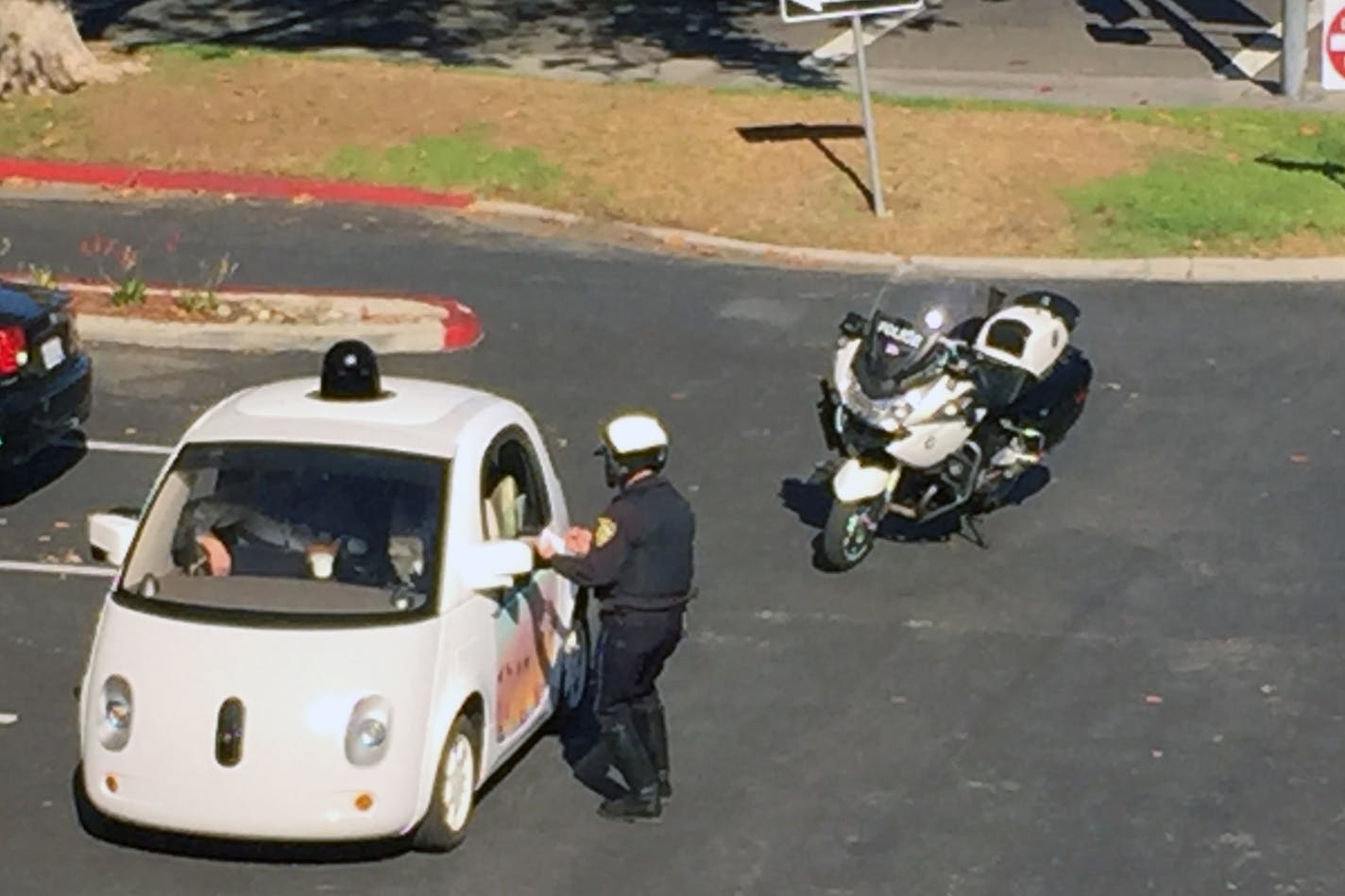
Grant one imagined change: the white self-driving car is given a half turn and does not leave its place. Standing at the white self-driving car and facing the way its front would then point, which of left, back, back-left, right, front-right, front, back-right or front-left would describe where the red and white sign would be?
front

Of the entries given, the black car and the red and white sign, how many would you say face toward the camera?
1

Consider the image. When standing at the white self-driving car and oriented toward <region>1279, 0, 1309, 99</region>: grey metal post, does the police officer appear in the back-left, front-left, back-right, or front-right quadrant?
front-right

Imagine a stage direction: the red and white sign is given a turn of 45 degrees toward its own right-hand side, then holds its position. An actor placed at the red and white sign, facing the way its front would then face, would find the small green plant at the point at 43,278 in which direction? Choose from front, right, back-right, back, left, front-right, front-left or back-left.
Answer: front

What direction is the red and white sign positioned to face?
toward the camera

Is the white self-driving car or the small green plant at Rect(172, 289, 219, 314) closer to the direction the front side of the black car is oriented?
the small green plant

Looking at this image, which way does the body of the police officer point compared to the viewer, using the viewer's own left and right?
facing away from the viewer and to the left of the viewer

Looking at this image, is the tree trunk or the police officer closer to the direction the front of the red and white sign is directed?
the police officer

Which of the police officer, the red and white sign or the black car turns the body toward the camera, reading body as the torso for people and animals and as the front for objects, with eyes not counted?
the red and white sign

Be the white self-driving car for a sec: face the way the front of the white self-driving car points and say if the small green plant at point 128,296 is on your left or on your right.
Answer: on your right

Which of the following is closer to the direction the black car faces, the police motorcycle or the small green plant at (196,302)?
the small green plant

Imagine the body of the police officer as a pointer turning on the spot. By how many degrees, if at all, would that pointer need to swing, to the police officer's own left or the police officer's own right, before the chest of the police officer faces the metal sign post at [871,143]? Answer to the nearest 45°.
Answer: approximately 45° to the police officer's own right

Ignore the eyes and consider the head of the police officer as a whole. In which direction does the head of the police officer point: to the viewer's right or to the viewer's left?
to the viewer's left

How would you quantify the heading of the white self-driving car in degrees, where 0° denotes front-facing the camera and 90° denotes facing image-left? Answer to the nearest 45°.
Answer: approximately 45°
